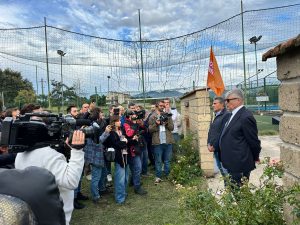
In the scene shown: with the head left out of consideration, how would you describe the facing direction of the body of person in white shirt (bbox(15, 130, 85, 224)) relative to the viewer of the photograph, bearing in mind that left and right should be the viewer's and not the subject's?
facing to the right of the viewer

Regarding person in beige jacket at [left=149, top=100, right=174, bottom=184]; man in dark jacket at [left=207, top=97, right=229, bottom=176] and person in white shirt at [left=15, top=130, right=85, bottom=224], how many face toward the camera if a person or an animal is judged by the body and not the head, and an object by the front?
1

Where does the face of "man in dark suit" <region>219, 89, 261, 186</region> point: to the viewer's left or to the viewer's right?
to the viewer's left

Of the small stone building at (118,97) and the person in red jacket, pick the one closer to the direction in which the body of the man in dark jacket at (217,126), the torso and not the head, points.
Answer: the person in red jacket

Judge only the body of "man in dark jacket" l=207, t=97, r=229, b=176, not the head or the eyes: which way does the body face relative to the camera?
to the viewer's left

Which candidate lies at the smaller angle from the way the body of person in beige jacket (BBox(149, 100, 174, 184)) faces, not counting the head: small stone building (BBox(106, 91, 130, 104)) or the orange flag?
the orange flag

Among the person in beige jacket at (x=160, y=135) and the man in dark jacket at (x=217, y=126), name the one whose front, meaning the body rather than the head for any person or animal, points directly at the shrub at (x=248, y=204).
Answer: the person in beige jacket

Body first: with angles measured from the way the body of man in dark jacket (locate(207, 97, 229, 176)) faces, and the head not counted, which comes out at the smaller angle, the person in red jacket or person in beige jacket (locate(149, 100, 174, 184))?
the person in red jacket

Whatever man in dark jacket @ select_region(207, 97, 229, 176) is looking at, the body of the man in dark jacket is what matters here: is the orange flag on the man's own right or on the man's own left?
on the man's own right

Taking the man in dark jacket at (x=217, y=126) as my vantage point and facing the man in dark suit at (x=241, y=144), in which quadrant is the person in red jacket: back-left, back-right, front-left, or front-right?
back-right

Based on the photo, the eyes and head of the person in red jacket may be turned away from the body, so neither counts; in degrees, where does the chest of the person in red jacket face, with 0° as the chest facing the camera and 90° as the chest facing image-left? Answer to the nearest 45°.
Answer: approximately 315°

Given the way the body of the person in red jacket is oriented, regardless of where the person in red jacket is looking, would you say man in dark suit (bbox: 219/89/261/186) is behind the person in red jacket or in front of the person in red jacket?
in front
